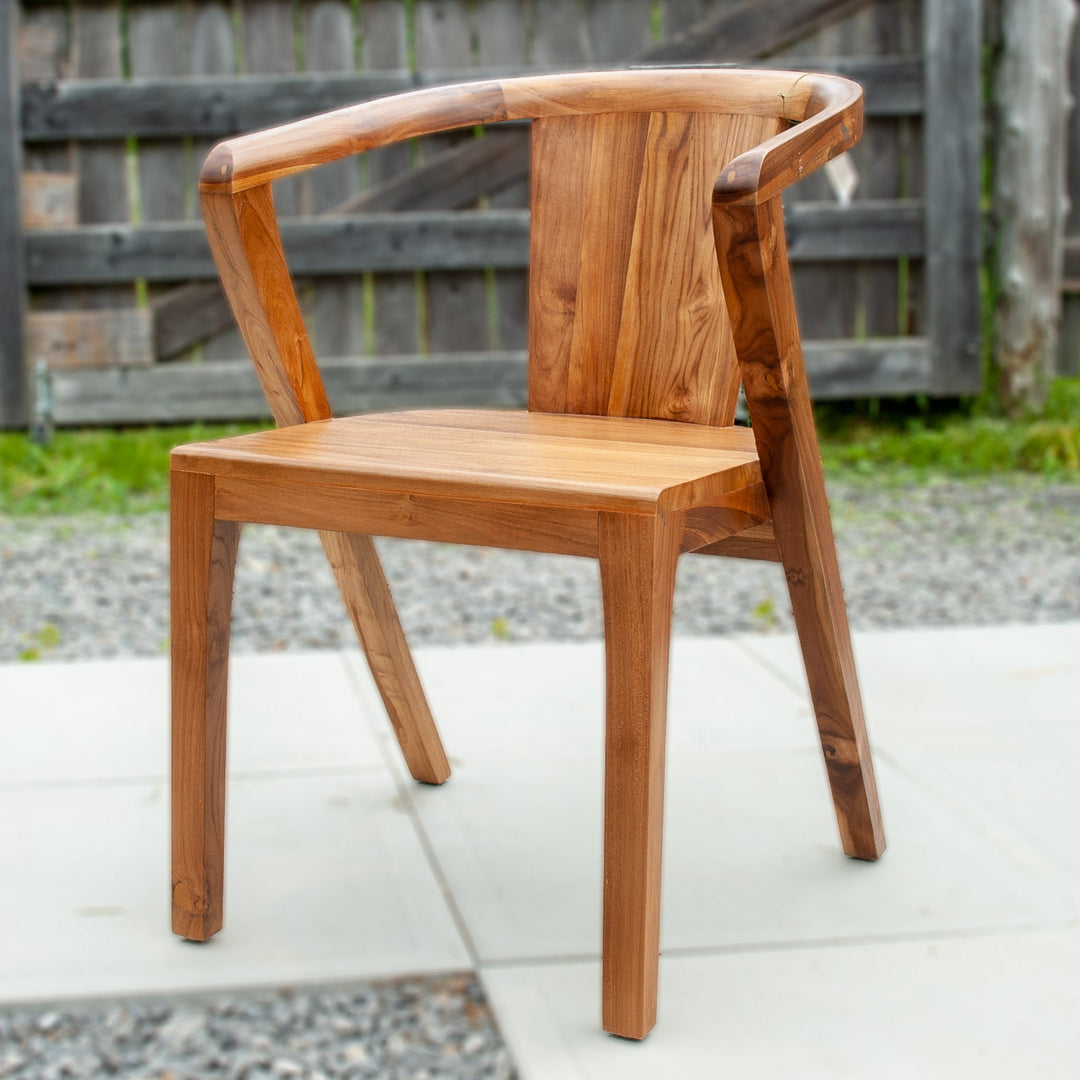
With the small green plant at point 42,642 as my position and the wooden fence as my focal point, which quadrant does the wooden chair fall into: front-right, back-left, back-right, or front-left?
back-right

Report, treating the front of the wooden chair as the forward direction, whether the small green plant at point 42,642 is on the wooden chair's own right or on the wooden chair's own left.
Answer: on the wooden chair's own right

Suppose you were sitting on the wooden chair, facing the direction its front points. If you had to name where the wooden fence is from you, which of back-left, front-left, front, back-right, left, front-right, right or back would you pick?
back-right

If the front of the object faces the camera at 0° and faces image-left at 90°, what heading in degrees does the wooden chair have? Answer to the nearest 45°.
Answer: approximately 45°
